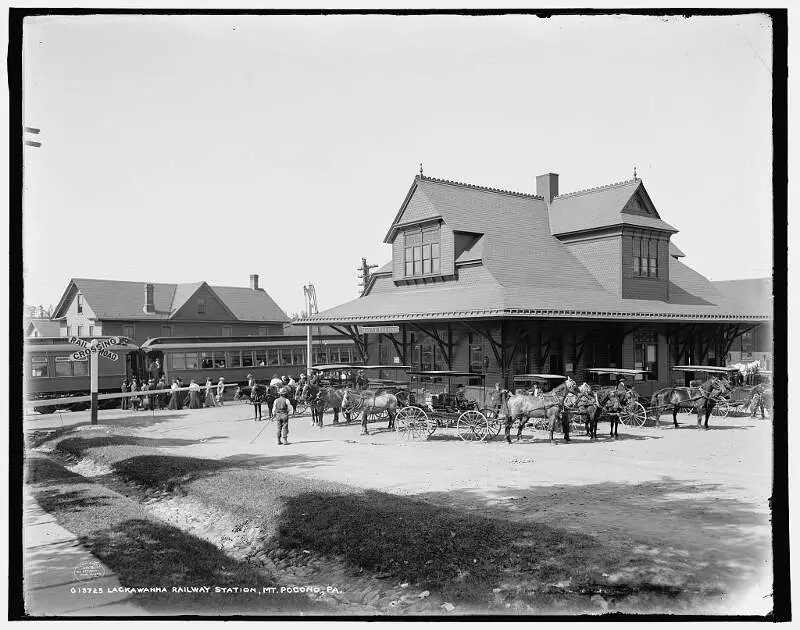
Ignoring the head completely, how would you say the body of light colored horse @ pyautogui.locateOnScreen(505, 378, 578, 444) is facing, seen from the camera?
to the viewer's right

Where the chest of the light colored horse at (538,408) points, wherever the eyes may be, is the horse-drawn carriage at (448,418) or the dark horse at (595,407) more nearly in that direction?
the dark horse

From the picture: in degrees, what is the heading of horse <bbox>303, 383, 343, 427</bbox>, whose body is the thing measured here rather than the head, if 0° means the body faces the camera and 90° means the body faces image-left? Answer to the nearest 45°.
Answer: approximately 45°

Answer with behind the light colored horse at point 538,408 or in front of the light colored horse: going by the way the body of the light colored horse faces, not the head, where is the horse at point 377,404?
behind

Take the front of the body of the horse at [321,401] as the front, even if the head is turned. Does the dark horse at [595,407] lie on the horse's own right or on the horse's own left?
on the horse's own left

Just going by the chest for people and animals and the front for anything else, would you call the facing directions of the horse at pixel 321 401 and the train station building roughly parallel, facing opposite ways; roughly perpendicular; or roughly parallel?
roughly perpendicular

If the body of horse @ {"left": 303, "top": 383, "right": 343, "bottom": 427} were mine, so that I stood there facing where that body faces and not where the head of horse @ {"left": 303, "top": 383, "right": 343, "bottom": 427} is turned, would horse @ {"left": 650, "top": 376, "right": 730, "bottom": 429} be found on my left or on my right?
on my left
